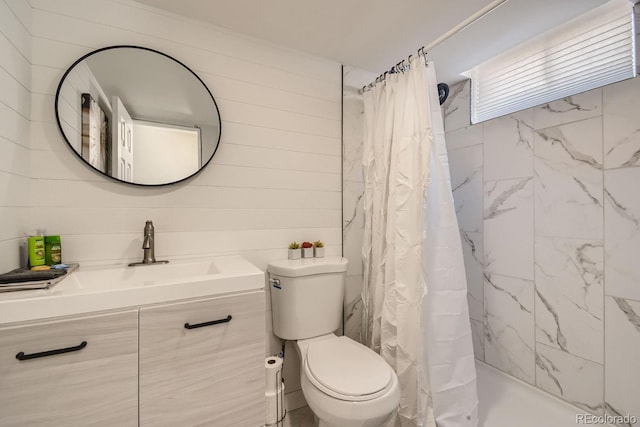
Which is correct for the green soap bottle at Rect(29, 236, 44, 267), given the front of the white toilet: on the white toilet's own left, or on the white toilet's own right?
on the white toilet's own right

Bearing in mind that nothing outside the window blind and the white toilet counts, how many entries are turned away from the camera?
0

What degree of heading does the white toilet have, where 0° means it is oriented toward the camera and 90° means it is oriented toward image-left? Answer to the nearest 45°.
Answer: approximately 315°

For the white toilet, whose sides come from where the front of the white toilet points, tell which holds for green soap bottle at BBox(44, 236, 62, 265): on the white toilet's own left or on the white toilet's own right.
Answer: on the white toilet's own right
